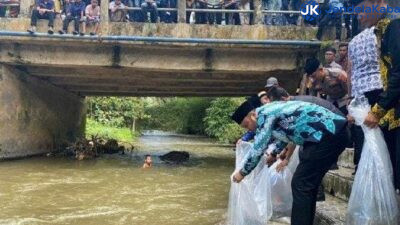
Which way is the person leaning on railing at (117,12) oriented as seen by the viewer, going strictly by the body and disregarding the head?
toward the camera

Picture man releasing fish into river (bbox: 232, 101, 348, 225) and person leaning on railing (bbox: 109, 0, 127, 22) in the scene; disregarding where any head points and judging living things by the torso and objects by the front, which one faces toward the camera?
the person leaning on railing

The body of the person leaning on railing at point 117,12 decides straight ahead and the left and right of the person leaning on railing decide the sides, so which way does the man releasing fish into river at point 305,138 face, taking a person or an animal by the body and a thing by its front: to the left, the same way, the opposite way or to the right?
to the right

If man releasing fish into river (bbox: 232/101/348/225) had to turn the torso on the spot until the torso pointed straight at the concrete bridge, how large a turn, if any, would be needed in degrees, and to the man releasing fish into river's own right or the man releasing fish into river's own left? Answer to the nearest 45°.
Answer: approximately 45° to the man releasing fish into river's own right

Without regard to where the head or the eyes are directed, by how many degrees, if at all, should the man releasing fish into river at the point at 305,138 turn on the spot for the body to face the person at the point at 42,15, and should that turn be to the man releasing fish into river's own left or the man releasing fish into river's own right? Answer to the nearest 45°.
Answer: approximately 45° to the man releasing fish into river's own right

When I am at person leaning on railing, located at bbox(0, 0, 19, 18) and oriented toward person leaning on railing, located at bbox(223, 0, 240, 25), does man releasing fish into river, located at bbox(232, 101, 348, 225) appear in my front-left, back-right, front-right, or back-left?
front-right

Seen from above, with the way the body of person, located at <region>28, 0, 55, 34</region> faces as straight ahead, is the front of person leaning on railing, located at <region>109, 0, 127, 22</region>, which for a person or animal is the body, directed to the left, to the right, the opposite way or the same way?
the same way

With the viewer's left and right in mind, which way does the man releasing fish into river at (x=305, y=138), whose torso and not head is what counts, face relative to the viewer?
facing to the left of the viewer

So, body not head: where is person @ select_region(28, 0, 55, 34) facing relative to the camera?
toward the camera

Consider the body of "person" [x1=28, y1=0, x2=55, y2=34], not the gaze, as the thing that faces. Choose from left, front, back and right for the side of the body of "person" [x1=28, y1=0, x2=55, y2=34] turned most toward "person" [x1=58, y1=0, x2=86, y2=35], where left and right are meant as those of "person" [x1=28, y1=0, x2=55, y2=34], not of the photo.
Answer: left

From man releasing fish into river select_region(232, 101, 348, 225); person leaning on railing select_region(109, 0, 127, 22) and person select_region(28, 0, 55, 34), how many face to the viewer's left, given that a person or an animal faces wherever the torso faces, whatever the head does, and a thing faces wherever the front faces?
1

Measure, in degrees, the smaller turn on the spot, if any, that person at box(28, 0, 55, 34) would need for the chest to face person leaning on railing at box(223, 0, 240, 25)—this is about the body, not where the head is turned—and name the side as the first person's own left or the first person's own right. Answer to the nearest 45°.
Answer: approximately 90° to the first person's own left

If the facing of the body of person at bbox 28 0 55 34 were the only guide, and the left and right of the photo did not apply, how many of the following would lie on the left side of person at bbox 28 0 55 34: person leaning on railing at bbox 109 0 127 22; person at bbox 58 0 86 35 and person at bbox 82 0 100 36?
3

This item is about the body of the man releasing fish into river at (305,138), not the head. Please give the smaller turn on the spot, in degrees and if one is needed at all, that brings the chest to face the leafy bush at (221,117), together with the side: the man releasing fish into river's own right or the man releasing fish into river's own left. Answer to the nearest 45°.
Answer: approximately 90° to the man releasing fish into river's own right
